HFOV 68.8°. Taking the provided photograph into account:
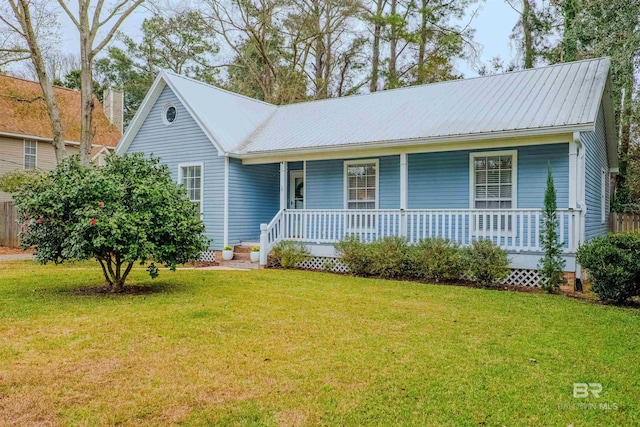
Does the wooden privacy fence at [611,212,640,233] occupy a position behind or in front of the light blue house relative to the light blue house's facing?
behind

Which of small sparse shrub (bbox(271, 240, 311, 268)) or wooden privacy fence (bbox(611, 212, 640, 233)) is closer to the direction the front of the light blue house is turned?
the small sparse shrub

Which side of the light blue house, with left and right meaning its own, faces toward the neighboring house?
right

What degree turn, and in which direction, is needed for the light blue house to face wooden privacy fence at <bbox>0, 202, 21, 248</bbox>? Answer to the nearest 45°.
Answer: approximately 45° to its right

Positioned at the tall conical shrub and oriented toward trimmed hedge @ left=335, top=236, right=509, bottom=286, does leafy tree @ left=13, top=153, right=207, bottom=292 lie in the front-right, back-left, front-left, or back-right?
front-left

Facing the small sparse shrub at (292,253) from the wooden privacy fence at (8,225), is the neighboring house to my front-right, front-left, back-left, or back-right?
back-left

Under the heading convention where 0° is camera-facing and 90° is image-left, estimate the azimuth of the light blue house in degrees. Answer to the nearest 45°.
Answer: approximately 45°

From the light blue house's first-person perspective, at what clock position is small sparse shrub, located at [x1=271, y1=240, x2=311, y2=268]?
The small sparse shrub is roughly at 1 o'clock from the light blue house.

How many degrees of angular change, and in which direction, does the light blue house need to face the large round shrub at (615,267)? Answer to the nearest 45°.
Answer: approximately 90° to its left
